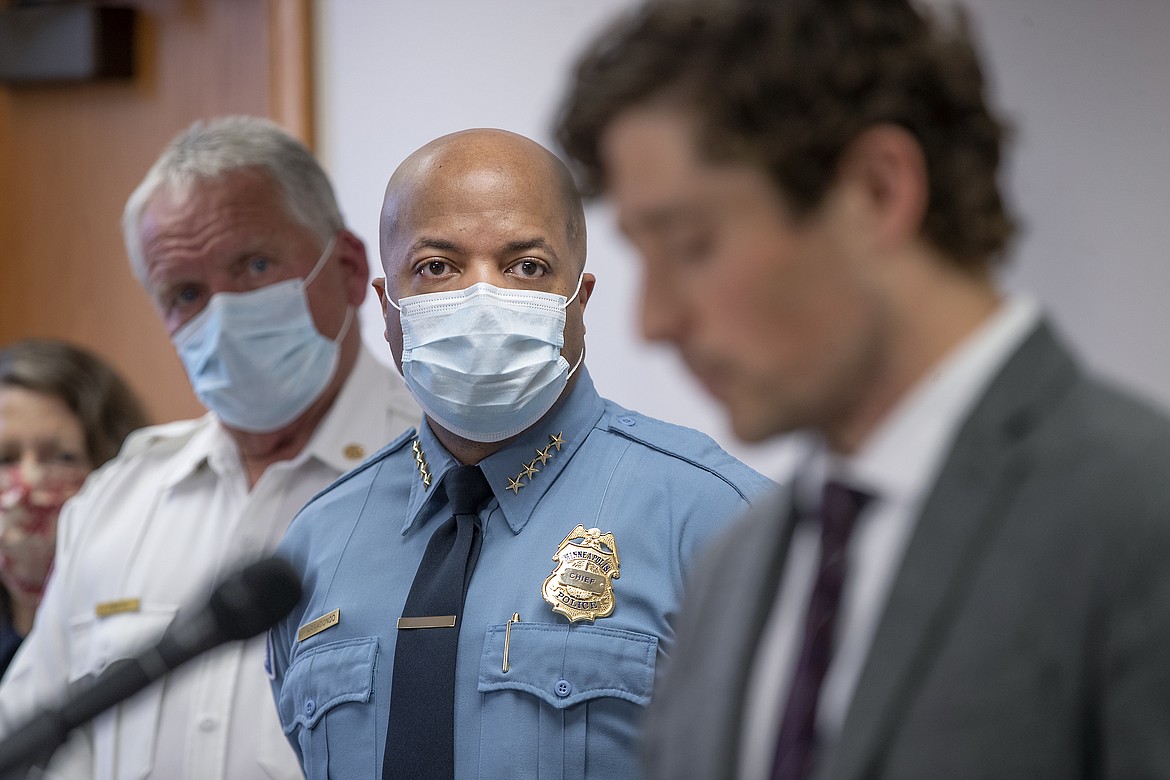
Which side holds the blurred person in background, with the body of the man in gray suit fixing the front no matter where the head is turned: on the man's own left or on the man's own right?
on the man's own right

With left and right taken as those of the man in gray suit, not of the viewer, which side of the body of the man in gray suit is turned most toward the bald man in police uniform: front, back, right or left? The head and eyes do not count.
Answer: right

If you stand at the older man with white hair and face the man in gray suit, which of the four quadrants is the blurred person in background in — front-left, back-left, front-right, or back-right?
back-right

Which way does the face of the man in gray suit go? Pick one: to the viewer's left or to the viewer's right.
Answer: to the viewer's left

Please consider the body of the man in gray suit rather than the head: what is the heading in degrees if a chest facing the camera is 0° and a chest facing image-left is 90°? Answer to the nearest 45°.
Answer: approximately 45°

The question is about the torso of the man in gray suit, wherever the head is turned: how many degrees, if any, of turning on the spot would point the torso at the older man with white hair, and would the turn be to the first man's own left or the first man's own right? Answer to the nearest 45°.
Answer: approximately 90° to the first man's own right
